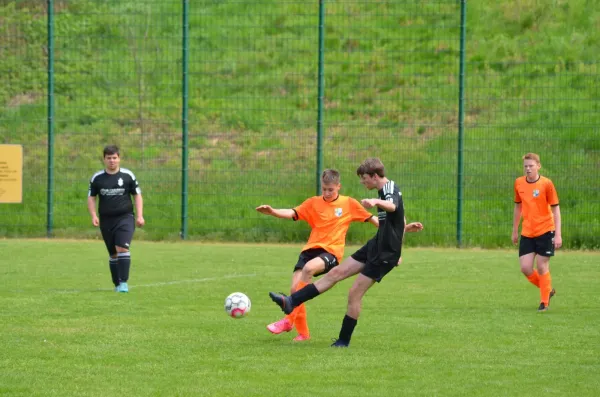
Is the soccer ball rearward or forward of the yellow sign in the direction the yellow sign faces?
forward

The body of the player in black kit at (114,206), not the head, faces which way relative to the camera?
toward the camera

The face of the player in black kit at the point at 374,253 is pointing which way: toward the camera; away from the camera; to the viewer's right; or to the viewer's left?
to the viewer's left

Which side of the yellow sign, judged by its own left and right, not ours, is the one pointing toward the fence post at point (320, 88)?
left

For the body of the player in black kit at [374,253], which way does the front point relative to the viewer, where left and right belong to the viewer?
facing to the left of the viewer

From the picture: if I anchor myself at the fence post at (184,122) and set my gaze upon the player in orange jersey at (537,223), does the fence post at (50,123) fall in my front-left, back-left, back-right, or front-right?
back-right

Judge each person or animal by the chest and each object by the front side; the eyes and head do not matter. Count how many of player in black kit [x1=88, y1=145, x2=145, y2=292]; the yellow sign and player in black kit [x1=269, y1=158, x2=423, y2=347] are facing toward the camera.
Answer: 2

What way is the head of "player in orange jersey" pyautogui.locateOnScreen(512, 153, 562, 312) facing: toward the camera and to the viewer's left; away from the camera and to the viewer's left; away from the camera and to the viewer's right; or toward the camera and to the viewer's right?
toward the camera and to the viewer's left

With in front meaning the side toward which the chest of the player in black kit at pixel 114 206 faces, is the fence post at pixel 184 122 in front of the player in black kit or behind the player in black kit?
behind

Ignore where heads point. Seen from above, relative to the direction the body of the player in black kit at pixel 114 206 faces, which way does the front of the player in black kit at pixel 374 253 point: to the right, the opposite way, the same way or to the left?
to the right

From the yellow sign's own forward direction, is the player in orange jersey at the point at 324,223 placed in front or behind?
in front

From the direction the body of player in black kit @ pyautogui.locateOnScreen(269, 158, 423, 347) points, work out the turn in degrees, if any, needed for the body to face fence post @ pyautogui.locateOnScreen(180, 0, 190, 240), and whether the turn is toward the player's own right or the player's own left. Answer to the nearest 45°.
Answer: approximately 90° to the player's own right

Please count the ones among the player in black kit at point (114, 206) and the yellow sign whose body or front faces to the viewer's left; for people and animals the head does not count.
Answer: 0
